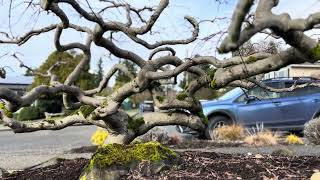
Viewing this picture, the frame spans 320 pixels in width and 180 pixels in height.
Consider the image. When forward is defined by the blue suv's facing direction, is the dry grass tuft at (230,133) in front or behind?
in front

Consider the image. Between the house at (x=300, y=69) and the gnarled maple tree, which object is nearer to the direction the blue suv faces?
the gnarled maple tree

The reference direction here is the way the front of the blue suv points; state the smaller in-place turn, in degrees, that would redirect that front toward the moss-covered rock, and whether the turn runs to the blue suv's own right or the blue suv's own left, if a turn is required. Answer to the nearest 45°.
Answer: approximately 45° to the blue suv's own left

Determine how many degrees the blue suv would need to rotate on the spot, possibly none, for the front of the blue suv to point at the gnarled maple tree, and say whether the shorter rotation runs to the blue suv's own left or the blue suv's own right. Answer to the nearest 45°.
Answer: approximately 45° to the blue suv's own left

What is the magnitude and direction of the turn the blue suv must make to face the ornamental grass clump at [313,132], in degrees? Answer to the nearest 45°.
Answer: approximately 135° to its left

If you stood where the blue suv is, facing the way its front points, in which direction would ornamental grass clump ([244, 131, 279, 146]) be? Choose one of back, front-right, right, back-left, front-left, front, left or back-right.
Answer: front-left

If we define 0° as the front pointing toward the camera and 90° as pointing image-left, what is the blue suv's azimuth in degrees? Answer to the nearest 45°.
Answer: approximately 45°
